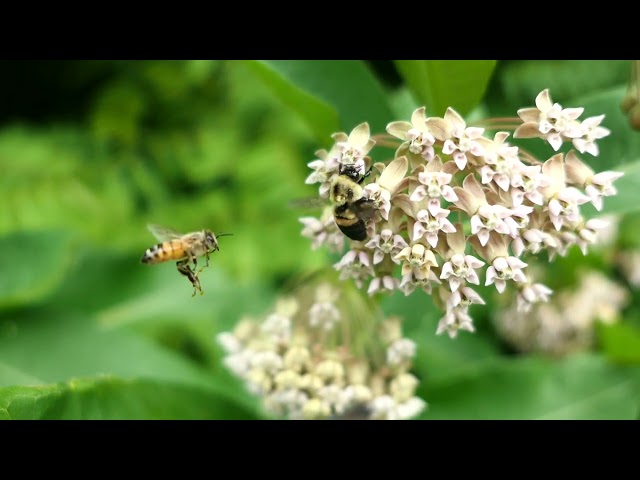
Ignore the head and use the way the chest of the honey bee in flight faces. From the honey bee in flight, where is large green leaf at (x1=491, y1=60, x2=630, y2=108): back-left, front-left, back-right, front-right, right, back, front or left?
front-left

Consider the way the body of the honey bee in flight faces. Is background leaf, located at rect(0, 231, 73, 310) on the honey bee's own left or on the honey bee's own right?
on the honey bee's own left

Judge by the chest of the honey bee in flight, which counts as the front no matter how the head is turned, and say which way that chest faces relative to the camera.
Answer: to the viewer's right
